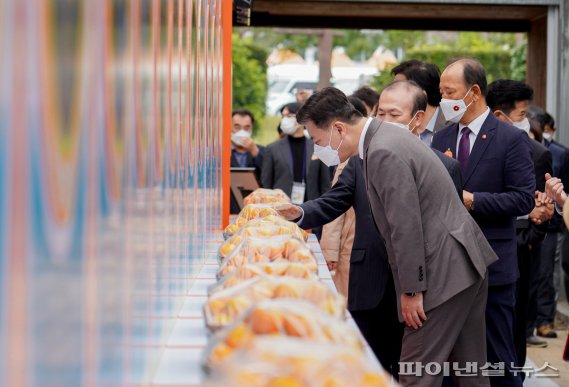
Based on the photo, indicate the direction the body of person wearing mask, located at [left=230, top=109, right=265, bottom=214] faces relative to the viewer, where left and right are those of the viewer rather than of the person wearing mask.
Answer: facing the viewer

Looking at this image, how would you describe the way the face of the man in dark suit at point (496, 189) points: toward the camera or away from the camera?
toward the camera

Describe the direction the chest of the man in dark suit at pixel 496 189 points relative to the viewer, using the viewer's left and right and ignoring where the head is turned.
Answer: facing the viewer and to the left of the viewer

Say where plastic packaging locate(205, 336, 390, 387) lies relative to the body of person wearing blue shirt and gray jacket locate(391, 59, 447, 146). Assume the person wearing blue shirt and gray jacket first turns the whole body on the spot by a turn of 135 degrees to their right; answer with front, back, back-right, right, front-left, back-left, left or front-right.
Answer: back-right

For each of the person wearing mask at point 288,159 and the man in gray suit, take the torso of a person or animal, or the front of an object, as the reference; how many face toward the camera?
1

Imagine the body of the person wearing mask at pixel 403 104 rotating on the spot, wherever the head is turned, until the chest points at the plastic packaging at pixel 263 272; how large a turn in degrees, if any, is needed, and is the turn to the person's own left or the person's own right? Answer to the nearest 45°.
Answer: approximately 45° to the person's own left

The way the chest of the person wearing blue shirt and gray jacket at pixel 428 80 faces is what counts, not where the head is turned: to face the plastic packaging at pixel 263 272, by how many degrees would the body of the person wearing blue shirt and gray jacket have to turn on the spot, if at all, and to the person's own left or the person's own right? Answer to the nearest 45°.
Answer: approximately 90° to the person's own left

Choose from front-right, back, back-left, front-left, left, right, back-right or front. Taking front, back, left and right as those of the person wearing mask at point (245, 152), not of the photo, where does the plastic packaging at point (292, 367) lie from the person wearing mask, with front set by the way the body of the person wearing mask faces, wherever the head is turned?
front

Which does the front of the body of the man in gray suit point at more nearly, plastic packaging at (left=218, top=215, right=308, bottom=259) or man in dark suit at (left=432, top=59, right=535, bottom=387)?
the plastic packaging

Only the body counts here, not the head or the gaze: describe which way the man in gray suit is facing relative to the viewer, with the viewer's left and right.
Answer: facing to the left of the viewer

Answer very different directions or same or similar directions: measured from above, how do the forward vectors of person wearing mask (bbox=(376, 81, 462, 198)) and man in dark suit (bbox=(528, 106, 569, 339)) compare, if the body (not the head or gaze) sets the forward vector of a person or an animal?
same or similar directions

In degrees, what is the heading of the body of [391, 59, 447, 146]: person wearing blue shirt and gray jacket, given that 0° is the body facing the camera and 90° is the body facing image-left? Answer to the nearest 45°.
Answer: approximately 90°

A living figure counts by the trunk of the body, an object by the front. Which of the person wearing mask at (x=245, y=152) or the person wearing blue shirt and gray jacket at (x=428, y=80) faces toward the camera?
the person wearing mask at (x=245, y=152)

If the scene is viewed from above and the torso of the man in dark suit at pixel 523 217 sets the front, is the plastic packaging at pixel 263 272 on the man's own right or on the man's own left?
on the man's own right
